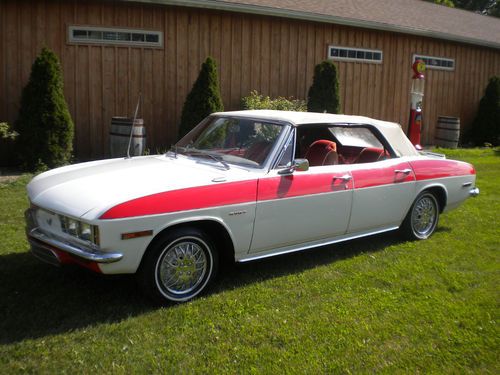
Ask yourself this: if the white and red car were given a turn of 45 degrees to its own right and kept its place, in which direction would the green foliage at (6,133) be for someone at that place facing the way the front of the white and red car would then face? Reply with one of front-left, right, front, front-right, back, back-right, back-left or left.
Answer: front-right

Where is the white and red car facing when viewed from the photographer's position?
facing the viewer and to the left of the viewer

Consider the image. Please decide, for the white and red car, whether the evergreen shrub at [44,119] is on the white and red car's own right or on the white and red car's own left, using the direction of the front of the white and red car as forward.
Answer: on the white and red car's own right

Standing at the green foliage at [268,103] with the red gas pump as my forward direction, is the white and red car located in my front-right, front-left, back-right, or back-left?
back-right

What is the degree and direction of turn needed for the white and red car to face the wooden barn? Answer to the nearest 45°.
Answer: approximately 135° to its right

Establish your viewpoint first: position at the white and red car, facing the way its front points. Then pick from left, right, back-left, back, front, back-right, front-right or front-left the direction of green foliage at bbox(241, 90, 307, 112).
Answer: back-right

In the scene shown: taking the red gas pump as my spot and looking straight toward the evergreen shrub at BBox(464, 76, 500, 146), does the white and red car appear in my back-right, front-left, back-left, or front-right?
back-right

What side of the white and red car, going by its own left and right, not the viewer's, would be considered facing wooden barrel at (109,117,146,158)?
right

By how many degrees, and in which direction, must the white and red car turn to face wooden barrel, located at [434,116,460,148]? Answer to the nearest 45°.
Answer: approximately 180°

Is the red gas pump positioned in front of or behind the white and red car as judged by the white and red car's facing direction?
behind

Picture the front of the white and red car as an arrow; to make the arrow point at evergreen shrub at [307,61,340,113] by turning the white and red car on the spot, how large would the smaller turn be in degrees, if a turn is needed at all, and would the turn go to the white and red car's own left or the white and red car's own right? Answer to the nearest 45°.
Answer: approximately 135° to the white and red car's own right
